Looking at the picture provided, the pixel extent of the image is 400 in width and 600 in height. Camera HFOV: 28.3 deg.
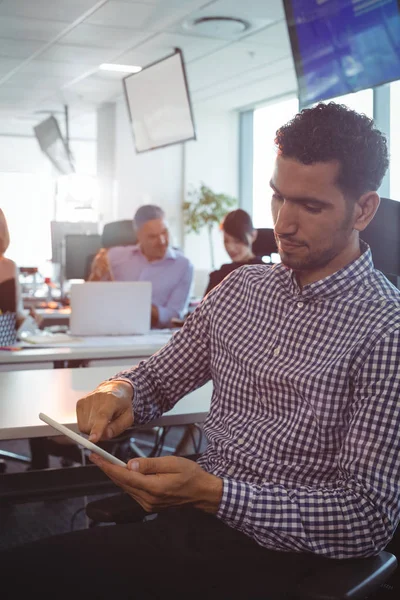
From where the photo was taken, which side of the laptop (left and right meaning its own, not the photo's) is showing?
back

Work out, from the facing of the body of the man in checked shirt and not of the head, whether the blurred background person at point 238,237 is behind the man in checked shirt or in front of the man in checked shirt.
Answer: behind

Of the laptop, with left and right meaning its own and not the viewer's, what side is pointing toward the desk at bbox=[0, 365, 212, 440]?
back

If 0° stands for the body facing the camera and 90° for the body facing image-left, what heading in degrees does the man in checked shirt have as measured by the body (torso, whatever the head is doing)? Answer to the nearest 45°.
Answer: approximately 45°

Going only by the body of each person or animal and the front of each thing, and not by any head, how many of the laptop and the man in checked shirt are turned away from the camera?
1

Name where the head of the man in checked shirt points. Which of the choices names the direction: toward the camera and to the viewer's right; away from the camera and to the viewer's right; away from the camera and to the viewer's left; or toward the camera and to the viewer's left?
toward the camera and to the viewer's left

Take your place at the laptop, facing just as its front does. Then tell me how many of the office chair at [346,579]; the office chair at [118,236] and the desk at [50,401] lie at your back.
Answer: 2

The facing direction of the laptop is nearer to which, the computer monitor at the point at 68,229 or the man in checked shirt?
the computer monitor

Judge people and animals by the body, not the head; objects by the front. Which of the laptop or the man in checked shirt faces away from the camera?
the laptop

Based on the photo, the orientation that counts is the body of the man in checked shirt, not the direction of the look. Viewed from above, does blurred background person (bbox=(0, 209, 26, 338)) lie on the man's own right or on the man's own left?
on the man's own right
